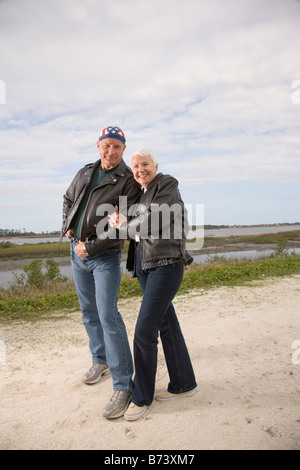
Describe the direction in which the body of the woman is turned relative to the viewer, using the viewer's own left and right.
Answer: facing the viewer and to the left of the viewer

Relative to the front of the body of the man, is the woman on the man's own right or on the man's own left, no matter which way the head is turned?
on the man's own left

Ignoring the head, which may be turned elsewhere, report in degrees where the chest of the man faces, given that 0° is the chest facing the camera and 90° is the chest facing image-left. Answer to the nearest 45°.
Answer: approximately 45°

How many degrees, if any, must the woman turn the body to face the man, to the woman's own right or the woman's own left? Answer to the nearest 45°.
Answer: approximately 90° to the woman's own right

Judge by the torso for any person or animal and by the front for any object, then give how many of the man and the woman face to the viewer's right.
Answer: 0
